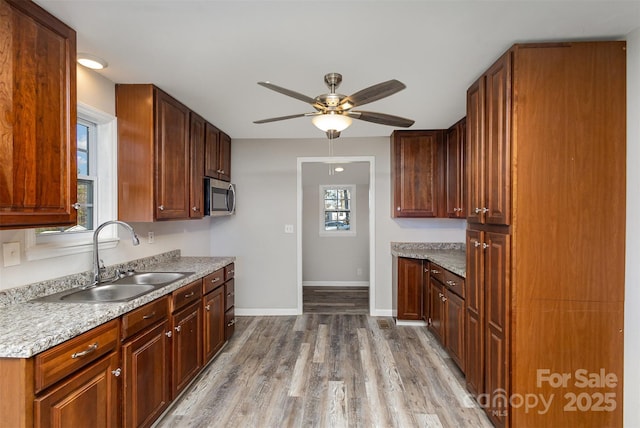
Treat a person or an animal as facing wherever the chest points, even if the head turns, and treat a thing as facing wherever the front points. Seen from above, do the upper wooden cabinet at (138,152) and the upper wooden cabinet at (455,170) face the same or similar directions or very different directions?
very different directions

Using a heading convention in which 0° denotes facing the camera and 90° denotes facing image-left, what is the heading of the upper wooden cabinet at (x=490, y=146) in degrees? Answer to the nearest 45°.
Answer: approximately 45°

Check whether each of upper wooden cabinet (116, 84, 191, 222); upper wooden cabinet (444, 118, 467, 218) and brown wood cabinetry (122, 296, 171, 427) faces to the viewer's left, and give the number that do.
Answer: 1

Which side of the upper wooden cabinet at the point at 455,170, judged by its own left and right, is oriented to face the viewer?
left

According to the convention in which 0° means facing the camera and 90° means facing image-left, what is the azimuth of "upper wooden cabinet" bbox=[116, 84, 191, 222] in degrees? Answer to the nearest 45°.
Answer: approximately 315°

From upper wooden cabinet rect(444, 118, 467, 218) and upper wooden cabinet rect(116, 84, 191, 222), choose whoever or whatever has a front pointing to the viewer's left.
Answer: upper wooden cabinet rect(444, 118, 467, 218)

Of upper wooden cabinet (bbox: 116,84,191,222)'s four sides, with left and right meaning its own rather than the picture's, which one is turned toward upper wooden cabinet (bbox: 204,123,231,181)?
left

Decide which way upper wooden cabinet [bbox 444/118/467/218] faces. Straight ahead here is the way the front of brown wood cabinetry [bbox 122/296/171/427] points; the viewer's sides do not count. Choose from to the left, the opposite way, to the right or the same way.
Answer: the opposite way

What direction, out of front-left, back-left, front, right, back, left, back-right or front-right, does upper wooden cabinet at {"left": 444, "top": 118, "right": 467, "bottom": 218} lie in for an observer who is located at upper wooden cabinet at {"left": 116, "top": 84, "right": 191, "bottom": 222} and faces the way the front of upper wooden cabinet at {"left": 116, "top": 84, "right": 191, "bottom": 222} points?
front-left

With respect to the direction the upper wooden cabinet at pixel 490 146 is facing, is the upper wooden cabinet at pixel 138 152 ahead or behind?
ahead

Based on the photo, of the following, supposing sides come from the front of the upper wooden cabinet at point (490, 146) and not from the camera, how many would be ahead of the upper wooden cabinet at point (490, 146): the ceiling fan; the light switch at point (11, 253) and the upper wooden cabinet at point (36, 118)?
3
